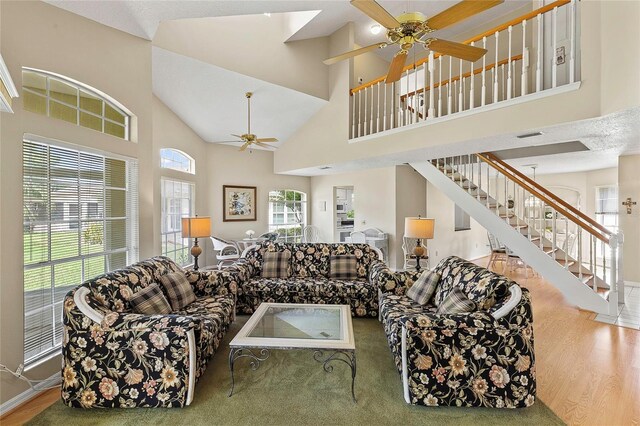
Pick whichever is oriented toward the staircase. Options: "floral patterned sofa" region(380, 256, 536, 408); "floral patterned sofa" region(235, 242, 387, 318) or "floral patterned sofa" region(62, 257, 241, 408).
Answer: "floral patterned sofa" region(62, 257, 241, 408)

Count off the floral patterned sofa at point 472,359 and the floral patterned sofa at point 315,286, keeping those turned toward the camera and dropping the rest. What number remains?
1

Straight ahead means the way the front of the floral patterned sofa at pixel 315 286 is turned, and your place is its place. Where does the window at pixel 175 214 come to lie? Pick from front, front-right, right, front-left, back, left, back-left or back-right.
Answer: back-right

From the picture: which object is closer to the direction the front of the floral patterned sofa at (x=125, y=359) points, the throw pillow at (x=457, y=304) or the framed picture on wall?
the throw pillow

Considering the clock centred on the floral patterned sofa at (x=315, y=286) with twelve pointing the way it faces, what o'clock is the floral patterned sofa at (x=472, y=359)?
the floral patterned sofa at (x=472, y=359) is roughly at 11 o'clock from the floral patterned sofa at (x=315, y=286).

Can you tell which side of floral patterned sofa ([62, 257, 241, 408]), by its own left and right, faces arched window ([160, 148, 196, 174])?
left

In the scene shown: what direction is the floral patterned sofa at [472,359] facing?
to the viewer's left

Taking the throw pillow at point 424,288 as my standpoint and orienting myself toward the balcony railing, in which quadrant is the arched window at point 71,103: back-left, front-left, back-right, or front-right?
back-left

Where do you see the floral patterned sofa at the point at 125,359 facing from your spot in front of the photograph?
facing to the right of the viewer
